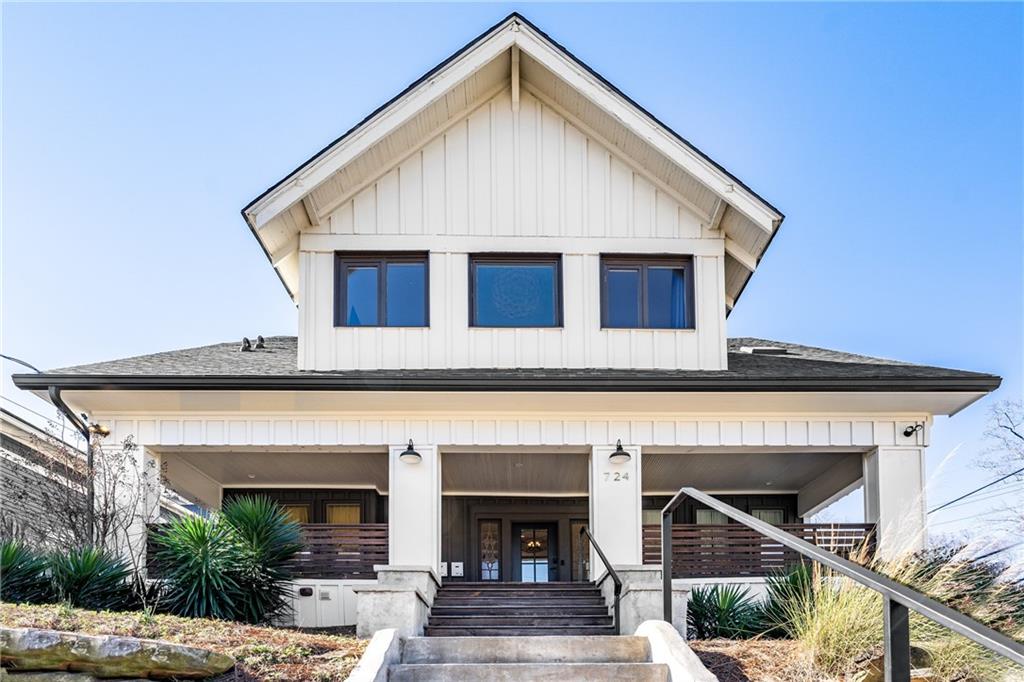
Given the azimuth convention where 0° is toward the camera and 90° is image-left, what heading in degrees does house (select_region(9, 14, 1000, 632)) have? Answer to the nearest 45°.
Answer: approximately 0°

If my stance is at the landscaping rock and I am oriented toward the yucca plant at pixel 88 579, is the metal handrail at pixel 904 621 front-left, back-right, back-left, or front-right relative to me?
back-right

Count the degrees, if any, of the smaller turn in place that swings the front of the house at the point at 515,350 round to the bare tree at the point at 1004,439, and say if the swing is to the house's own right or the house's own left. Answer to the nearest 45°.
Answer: approximately 135° to the house's own left

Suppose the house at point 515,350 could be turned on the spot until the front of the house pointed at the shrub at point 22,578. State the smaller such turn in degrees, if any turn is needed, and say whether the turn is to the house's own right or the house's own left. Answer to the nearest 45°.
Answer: approximately 45° to the house's own right

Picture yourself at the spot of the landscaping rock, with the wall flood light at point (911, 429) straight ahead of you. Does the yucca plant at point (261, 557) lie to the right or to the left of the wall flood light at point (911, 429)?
left
